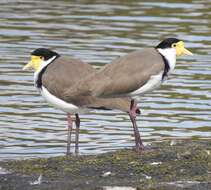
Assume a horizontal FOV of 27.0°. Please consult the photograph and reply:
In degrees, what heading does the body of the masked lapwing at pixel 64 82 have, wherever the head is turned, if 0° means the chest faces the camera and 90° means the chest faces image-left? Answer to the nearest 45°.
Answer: approximately 90°

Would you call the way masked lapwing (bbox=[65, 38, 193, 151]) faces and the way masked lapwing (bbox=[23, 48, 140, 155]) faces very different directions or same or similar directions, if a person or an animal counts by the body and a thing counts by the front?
very different directions

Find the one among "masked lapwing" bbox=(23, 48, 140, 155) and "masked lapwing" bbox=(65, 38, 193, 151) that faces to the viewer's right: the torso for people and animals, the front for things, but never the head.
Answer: "masked lapwing" bbox=(65, 38, 193, 151)

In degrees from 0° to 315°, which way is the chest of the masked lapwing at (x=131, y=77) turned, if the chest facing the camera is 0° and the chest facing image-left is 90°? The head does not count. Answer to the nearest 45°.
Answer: approximately 270°

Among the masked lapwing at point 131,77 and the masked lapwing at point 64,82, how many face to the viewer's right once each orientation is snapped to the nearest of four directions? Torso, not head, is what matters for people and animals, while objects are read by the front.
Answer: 1
